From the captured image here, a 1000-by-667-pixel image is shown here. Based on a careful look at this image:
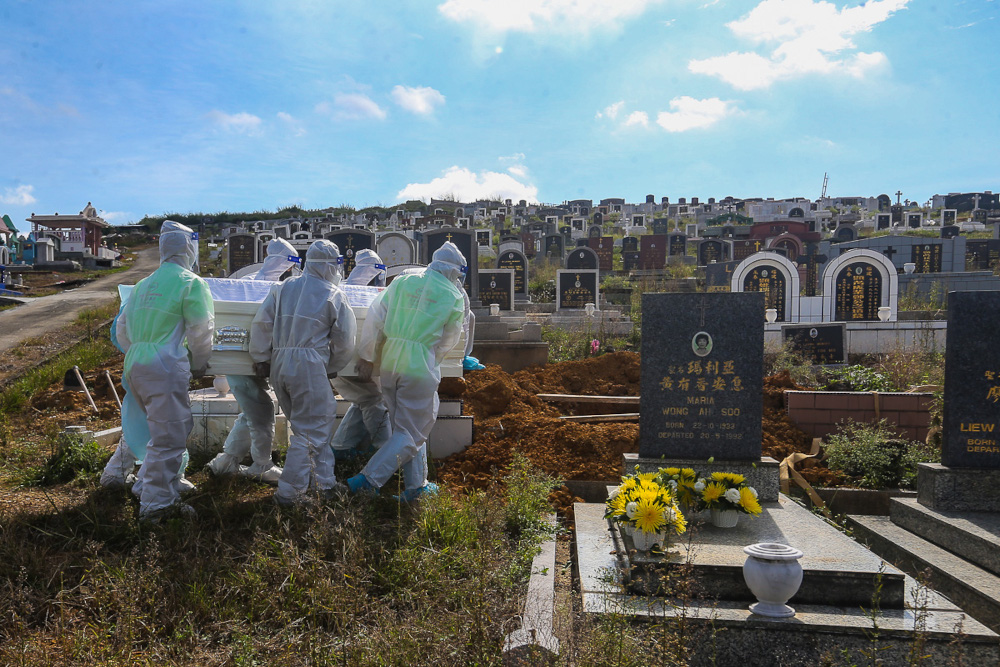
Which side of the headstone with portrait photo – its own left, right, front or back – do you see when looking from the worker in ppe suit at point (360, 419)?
right

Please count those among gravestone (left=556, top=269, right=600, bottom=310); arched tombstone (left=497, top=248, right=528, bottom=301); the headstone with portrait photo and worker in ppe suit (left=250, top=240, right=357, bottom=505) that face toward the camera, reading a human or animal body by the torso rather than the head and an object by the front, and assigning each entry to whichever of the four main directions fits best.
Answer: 3

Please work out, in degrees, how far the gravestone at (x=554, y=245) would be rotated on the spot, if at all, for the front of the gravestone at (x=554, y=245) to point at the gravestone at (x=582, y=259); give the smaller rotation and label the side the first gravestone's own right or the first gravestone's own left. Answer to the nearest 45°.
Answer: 0° — it already faces it

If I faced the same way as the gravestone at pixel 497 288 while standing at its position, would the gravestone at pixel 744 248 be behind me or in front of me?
behind

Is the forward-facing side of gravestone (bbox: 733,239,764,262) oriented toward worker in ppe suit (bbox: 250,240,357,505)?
yes

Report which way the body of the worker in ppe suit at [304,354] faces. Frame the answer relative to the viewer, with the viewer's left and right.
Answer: facing away from the viewer and to the right of the viewer

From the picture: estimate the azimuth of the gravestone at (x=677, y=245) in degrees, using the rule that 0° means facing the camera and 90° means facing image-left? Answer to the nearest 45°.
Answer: approximately 0°

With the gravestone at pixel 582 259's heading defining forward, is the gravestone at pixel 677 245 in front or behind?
behind
